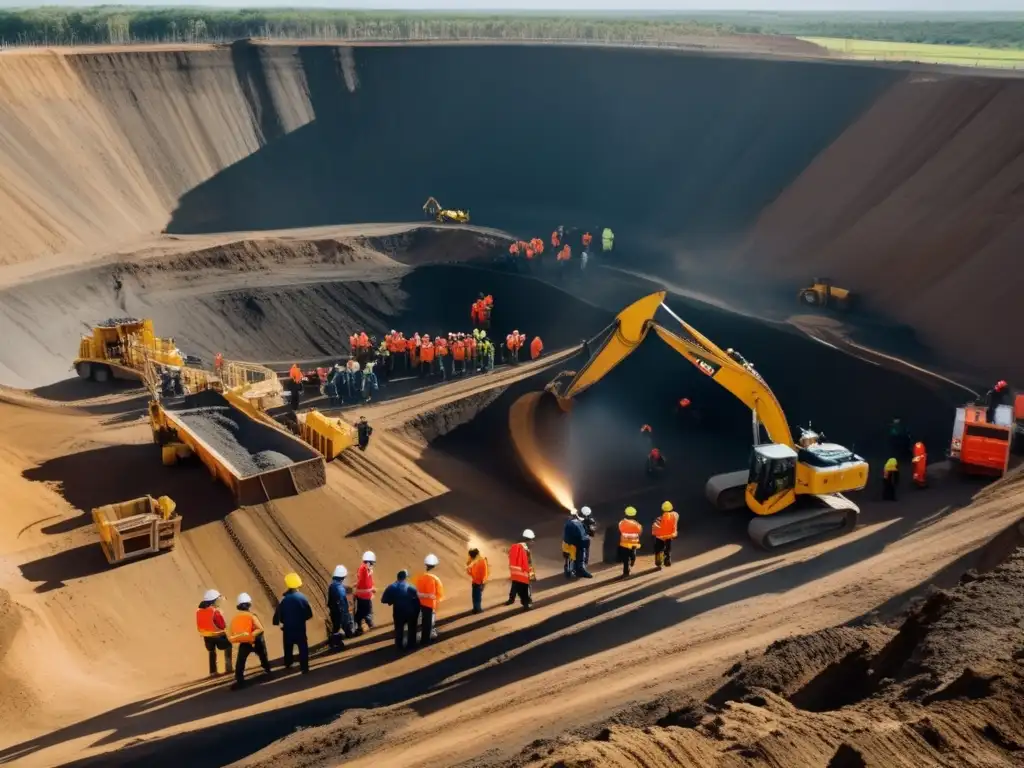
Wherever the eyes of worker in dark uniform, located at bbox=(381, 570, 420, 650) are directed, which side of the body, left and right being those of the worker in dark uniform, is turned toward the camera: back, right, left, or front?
back

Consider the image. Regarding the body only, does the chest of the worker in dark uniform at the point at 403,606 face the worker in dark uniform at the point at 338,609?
no

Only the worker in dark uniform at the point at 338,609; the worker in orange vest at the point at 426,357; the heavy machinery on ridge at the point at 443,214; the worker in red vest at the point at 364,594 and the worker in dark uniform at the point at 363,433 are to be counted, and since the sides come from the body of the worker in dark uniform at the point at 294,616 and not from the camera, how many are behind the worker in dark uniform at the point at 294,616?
0

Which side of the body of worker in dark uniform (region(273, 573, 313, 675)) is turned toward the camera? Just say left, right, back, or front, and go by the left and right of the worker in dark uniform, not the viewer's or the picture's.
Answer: back

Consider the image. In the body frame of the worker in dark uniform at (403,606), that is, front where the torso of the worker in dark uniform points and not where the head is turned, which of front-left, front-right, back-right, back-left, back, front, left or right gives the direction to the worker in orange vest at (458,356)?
front

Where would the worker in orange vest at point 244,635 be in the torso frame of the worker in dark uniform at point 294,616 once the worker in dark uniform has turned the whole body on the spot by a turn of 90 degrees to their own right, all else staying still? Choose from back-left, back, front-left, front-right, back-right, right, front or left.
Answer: back

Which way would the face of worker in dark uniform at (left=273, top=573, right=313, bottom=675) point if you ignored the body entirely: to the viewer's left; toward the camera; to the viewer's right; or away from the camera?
away from the camera

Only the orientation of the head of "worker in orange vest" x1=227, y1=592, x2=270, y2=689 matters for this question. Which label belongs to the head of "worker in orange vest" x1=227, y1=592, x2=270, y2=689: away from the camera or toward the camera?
away from the camera

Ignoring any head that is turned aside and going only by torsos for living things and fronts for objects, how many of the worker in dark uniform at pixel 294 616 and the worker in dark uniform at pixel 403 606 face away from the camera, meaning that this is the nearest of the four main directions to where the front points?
2

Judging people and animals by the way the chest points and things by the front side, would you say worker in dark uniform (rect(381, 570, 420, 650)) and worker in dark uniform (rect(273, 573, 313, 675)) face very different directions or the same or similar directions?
same or similar directions
